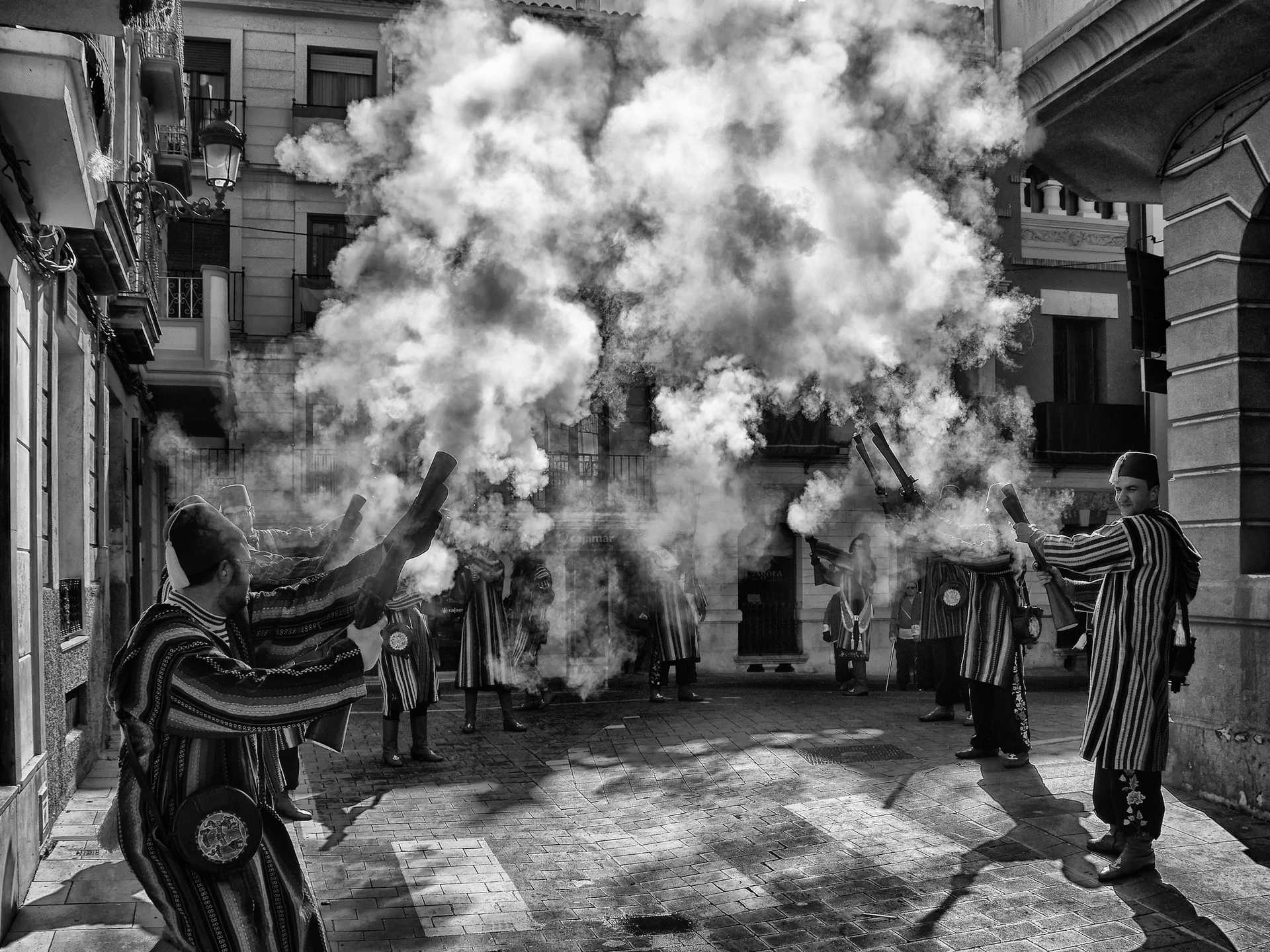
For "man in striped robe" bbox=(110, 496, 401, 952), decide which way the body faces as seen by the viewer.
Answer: to the viewer's right

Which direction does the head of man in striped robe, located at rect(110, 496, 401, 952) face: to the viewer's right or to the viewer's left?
to the viewer's right

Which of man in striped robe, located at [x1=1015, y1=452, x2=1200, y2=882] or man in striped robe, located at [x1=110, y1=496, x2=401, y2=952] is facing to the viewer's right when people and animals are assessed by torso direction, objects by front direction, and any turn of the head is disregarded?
man in striped robe, located at [x1=110, y1=496, x2=401, y2=952]

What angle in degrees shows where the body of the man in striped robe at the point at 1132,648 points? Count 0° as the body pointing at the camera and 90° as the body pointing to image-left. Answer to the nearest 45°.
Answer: approximately 90°

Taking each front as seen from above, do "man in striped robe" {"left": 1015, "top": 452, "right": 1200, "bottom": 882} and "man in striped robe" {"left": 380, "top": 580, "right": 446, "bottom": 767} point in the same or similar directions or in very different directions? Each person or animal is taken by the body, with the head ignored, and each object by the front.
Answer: very different directions

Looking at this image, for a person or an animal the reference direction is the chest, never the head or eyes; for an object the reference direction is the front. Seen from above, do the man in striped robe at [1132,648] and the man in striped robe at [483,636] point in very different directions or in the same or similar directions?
very different directions

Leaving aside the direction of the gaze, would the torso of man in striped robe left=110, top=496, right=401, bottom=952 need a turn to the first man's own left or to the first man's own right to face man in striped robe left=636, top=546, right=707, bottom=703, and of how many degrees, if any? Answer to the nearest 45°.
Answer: approximately 45° to the first man's own left
